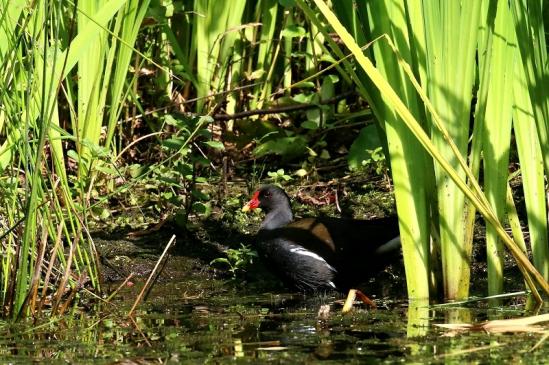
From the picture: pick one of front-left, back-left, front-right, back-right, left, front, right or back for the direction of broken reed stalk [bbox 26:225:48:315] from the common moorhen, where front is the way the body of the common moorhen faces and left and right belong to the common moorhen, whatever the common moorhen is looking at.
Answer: front-left

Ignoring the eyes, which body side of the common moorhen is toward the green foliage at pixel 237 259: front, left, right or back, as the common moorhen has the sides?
front

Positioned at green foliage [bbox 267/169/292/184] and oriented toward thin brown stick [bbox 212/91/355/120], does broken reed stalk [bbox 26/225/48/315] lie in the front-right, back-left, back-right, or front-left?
back-left

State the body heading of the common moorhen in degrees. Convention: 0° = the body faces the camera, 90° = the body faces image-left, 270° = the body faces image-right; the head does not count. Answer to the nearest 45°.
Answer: approximately 90°
